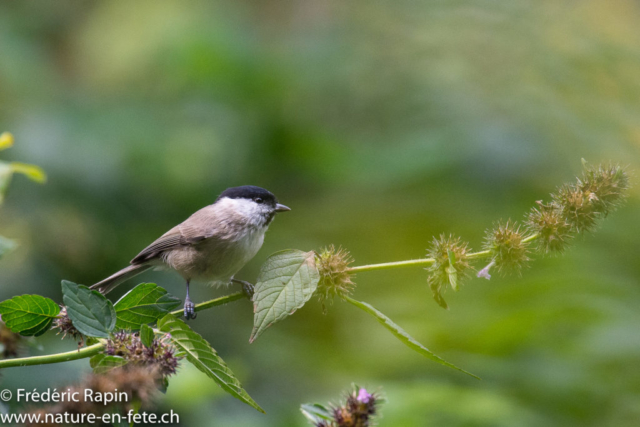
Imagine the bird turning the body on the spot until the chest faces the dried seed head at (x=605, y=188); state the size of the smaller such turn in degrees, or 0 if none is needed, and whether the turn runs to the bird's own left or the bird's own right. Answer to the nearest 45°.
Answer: approximately 45° to the bird's own right

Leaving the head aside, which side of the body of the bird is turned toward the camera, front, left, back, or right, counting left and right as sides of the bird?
right

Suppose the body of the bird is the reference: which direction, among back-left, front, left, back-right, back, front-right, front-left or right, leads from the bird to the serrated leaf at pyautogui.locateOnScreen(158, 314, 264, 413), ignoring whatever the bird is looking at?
right

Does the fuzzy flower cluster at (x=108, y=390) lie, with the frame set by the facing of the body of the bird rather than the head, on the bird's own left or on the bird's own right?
on the bird's own right
